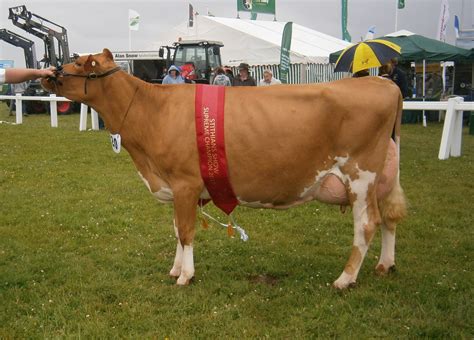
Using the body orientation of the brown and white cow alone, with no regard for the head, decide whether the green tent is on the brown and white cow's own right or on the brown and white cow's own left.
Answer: on the brown and white cow's own right

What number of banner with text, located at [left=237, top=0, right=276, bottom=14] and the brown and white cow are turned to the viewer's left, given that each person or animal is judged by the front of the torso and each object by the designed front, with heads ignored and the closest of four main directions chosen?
1

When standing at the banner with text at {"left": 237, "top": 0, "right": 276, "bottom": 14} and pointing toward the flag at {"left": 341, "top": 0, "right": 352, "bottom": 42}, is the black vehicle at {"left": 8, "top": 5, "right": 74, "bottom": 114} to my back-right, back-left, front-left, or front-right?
back-right

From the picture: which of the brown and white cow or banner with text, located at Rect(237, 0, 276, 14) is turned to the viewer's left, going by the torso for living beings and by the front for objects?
the brown and white cow

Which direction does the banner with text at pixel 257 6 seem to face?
toward the camera

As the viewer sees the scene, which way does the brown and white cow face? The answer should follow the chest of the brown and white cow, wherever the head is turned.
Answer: to the viewer's left

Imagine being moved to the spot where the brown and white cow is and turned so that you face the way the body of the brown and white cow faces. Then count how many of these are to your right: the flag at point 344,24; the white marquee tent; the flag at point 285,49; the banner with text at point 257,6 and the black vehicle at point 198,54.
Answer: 5

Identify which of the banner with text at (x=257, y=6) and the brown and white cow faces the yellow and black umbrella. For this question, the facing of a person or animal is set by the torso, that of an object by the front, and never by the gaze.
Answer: the banner with text

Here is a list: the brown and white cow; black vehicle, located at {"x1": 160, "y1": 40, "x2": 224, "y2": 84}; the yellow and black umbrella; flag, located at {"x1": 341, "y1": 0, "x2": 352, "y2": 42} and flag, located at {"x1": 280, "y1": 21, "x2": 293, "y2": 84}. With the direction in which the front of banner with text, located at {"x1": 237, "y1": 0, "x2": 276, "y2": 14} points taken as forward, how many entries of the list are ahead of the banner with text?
4

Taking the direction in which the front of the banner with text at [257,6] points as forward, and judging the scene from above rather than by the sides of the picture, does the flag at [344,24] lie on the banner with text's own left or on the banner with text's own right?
on the banner with text's own left

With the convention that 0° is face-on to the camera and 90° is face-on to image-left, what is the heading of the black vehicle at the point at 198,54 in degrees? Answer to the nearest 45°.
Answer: approximately 45°

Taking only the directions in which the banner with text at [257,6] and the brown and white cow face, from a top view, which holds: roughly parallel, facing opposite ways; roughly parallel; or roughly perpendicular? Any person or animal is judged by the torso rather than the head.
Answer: roughly perpendicular

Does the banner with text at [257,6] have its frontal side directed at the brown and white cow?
yes
